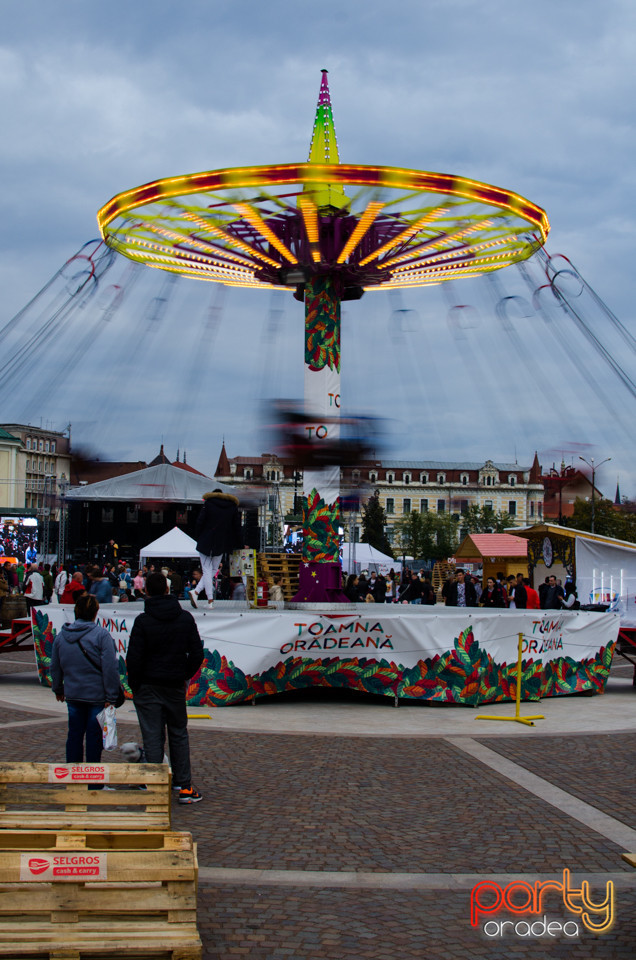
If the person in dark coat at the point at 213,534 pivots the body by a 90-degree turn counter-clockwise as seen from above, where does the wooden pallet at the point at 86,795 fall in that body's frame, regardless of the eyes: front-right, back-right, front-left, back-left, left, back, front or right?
left

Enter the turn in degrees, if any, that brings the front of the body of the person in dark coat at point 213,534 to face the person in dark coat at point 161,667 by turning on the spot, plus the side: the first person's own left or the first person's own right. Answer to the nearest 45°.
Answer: approximately 180°

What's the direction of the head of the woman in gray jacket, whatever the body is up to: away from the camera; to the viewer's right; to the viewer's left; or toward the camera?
away from the camera

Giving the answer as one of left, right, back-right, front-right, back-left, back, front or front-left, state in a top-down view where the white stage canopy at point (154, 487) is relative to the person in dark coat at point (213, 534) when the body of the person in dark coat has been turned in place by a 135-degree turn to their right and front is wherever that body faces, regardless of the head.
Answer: back-left

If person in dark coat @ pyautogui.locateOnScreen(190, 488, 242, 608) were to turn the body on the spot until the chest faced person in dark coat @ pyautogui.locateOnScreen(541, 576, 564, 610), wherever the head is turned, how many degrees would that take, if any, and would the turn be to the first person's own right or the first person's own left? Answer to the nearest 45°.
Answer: approximately 90° to the first person's own right

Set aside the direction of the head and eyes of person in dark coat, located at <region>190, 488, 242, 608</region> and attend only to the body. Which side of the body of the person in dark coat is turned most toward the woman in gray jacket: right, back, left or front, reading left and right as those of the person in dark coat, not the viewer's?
back

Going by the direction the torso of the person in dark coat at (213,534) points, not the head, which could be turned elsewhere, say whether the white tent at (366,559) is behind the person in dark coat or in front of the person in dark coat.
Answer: in front

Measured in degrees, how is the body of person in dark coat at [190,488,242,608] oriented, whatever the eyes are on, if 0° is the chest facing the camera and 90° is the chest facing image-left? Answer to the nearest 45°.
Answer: approximately 180°

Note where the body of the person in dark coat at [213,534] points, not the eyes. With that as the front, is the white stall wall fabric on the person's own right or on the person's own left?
on the person's own right

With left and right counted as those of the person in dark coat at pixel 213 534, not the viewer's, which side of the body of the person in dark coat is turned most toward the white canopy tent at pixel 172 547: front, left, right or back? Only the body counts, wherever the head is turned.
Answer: front

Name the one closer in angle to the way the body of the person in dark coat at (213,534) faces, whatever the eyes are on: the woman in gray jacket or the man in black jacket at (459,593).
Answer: the man in black jacket

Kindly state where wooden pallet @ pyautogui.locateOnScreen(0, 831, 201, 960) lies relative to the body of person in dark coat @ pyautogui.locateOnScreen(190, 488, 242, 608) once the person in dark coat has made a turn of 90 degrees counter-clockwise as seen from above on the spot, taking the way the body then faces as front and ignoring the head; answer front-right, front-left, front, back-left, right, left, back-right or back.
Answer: left

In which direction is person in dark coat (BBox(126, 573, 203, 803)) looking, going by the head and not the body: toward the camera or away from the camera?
away from the camera
